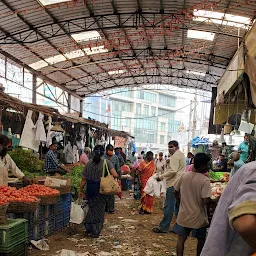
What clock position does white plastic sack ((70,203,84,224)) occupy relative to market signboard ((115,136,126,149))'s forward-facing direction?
The white plastic sack is roughly at 12 o'clock from the market signboard.

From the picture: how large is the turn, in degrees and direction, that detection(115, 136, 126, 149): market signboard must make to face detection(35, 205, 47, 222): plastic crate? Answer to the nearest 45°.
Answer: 0° — it already faces it

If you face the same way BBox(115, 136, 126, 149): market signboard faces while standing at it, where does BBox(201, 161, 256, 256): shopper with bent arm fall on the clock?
The shopper with bent arm is roughly at 12 o'clock from the market signboard.

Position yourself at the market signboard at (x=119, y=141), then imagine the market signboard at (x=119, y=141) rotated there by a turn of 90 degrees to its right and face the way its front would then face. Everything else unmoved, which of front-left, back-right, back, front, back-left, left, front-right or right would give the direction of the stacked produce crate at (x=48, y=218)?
left

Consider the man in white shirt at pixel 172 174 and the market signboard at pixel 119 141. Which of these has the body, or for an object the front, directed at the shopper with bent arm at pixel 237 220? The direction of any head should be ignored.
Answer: the market signboard

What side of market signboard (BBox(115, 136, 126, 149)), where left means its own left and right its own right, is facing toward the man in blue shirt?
front

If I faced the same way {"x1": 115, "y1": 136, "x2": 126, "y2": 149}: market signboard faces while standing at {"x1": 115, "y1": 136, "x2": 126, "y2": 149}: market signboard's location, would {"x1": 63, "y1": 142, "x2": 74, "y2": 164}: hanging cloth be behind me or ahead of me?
ahead

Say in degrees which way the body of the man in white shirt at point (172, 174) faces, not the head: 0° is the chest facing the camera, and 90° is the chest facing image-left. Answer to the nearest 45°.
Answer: approximately 90°

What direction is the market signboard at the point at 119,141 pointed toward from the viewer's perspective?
toward the camera
